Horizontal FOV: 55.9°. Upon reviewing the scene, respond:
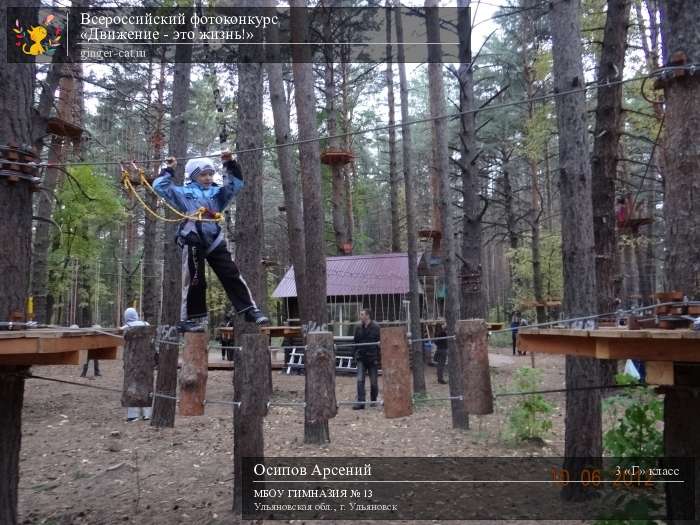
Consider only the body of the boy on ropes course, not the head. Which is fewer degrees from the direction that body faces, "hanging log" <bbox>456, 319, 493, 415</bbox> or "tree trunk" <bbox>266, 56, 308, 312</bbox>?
the hanging log

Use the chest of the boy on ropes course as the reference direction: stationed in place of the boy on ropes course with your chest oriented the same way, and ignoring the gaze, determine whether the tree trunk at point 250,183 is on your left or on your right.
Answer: on your left

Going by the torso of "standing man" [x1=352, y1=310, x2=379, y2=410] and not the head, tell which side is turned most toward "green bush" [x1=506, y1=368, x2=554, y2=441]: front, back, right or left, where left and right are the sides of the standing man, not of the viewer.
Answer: left

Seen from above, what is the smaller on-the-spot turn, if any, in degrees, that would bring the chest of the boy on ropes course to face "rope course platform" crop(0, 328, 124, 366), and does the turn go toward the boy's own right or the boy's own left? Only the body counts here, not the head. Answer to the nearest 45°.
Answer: approximately 90° to the boy's own right

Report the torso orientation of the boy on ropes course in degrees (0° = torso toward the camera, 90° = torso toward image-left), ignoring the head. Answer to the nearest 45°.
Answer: approximately 315°

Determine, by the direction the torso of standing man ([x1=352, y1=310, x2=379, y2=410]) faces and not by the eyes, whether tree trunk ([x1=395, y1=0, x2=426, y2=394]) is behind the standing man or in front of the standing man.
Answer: behind

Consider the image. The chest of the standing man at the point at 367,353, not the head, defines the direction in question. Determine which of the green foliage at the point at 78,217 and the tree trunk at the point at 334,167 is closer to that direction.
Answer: the green foliage

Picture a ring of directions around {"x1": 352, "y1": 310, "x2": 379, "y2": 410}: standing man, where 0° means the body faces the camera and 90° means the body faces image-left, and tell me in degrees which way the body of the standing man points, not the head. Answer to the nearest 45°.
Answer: approximately 45°
